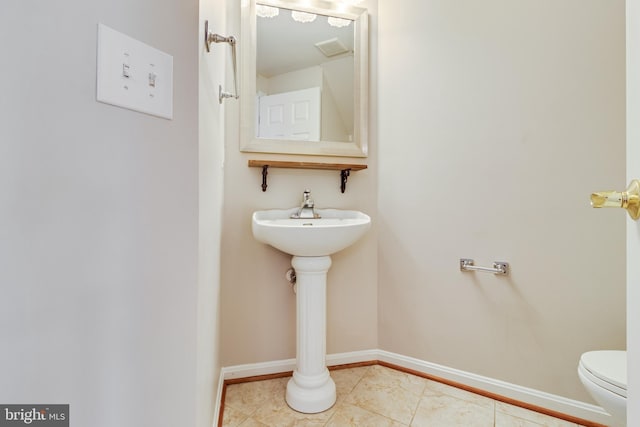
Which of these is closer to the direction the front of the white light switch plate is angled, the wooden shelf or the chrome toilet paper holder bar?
the chrome toilet paper holder bar

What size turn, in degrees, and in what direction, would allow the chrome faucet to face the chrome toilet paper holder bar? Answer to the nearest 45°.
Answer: approximately 90° to its left

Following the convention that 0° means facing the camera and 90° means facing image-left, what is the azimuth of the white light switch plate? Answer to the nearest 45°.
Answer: approximately 315°

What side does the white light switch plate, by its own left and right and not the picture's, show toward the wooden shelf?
left

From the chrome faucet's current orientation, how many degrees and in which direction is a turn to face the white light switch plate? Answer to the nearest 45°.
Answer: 0° — it already faces it

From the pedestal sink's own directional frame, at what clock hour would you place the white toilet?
The white toilet is roughly at 10 o'clock from the pedestal sink.

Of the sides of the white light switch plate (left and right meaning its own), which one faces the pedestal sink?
left

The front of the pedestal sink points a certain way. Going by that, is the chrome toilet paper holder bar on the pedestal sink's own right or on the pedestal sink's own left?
on the pedestal sink's own left

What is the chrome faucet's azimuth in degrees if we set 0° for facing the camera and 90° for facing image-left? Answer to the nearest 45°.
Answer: approximately 0°

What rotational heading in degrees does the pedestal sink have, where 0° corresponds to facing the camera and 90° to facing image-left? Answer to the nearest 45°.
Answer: approximately 0°
